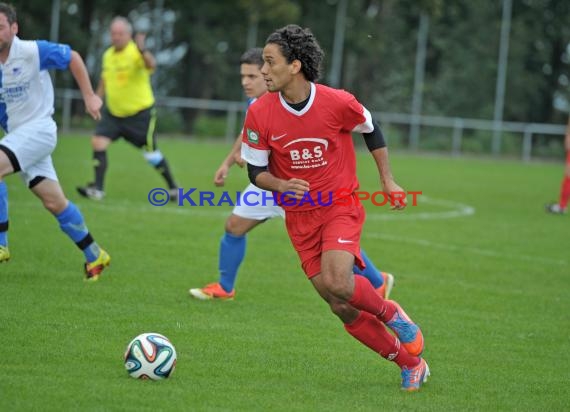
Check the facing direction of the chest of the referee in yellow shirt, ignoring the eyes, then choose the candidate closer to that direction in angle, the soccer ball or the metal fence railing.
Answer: the soccer ball

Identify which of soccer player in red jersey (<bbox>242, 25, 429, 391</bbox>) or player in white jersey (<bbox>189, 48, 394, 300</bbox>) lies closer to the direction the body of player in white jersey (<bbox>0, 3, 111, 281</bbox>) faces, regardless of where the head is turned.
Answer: the soccer player in red jersey

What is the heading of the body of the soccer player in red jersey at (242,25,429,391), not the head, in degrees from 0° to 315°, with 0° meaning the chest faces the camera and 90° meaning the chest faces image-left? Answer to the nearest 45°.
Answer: approximately 45°

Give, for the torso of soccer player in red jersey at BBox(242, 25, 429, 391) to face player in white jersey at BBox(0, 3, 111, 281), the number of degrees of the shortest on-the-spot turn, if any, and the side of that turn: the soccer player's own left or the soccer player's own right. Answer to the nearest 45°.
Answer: approximately 90° to the soccer player's own right

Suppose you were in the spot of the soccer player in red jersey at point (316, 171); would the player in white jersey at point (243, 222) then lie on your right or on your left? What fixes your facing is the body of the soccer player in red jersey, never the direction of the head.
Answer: on your right

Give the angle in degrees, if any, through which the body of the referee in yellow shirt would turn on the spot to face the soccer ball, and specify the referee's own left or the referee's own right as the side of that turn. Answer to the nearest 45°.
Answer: approximately 45° to the referee's own left

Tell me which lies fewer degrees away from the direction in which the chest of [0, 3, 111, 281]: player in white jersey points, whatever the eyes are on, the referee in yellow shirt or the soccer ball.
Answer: the soccer ball
